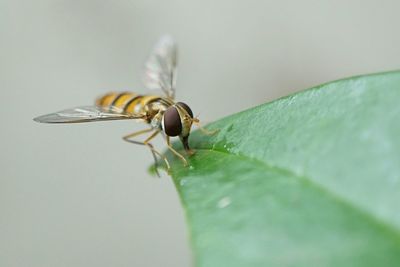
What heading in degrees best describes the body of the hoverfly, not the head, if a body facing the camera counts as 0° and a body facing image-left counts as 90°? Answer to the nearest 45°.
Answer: approximately 315°
